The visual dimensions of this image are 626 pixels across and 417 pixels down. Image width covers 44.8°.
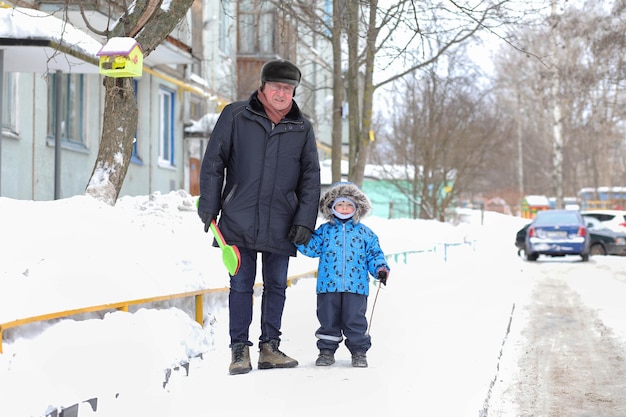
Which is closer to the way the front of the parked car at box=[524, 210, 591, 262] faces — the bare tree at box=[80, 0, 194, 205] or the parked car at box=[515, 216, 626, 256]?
the parked car

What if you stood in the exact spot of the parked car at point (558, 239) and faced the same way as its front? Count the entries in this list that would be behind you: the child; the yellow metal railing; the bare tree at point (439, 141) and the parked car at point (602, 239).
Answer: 2

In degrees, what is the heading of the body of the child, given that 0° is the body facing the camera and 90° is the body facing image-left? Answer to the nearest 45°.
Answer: approximately 0°

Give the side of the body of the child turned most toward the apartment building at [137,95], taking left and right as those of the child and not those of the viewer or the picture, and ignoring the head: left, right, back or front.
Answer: back

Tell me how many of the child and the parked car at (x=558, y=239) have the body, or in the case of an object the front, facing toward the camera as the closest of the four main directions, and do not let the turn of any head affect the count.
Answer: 1

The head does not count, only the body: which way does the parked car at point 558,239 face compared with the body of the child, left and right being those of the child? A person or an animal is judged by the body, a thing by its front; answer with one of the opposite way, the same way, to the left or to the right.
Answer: the opposite way

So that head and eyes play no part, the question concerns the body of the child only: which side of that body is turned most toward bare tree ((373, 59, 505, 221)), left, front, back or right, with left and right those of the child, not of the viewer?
back

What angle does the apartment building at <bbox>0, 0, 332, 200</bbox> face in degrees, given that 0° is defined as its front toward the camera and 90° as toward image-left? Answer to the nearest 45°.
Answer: approximately 315°

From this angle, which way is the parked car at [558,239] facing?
away from the camera

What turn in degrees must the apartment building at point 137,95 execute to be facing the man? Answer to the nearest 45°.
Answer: approximately 45° to its right

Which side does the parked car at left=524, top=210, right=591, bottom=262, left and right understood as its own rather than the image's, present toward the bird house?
back

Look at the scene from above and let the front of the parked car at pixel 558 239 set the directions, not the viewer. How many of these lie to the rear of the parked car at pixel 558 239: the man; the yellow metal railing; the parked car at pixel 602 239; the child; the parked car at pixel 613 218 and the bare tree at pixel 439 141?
3
